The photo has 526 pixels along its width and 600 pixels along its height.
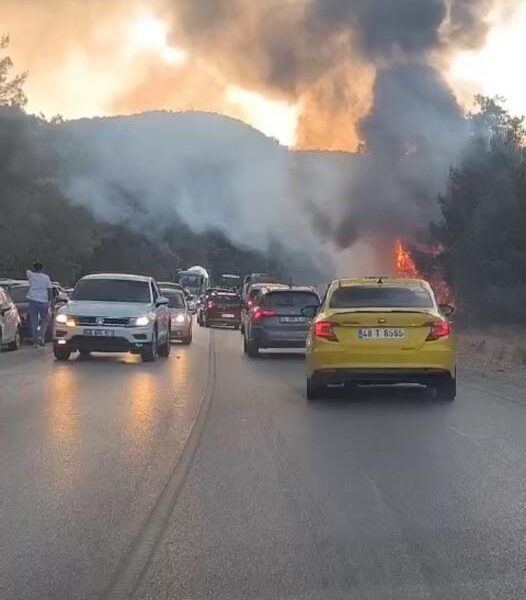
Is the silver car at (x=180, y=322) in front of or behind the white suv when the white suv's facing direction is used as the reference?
behind

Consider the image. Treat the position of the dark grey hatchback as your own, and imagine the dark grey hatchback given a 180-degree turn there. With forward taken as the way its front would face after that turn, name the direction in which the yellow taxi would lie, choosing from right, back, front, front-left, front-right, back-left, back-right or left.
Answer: front

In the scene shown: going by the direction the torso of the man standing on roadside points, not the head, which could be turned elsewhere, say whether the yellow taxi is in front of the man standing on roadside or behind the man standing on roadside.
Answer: behind

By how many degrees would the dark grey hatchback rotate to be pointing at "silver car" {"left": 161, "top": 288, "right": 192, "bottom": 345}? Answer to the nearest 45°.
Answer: approximately 45° to its left

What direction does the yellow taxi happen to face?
away from the camera

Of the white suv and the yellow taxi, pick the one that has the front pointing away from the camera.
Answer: the yellow taxi

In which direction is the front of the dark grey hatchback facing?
away from the camera

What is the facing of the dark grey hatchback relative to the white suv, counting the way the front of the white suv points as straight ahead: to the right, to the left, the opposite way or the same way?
the opposite way

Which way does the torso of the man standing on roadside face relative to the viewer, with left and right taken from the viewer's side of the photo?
facing away from the viewer

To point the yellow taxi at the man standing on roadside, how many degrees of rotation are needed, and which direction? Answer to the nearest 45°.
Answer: approximately 45° to its left
